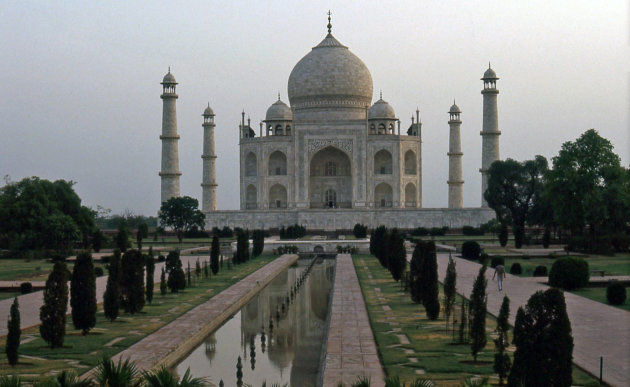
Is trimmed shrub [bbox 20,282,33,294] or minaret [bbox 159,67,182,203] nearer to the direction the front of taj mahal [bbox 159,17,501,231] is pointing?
the trimmed shrub

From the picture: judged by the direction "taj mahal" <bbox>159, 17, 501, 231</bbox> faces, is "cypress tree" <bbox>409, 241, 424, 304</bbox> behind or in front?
in front

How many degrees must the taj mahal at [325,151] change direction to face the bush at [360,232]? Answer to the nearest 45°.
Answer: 0° — it already faces it

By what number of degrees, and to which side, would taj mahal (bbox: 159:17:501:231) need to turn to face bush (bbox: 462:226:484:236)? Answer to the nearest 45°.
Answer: approximately 45° to its left

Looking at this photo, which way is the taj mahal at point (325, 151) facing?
toward the camera

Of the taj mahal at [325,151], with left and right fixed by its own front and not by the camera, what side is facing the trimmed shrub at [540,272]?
front

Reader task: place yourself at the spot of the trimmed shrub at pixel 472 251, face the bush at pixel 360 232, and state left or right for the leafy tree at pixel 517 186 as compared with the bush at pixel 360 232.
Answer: right

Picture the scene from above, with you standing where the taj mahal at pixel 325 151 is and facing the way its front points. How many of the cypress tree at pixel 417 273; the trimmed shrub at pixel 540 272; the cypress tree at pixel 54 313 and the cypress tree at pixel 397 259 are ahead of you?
4

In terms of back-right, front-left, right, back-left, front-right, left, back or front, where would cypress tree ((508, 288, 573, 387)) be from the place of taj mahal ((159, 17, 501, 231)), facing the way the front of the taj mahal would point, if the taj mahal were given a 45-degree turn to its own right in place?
front-left

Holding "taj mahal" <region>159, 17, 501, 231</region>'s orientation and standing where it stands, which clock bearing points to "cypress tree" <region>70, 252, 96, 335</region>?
The cypress tree is roughly at 12 o'clock from the taj mahal.

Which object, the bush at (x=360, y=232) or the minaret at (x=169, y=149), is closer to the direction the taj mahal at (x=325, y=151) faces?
the bush

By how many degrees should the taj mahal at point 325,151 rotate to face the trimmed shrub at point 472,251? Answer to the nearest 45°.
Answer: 0° — it already faces it

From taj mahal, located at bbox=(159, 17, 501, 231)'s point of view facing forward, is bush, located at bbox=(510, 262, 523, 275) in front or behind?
in front

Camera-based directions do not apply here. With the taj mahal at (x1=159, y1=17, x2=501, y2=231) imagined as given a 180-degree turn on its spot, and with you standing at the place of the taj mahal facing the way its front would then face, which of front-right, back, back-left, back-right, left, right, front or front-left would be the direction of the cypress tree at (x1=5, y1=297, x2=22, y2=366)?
back

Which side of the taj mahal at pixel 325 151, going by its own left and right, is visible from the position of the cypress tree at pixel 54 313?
front

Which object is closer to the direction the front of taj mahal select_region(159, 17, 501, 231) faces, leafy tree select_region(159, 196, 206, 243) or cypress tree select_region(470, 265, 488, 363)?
the cypress tree
